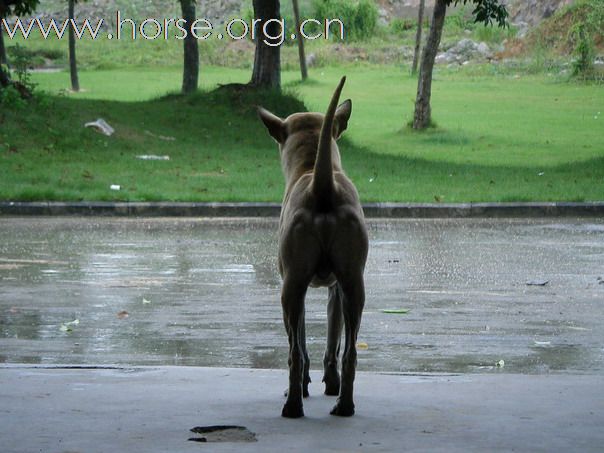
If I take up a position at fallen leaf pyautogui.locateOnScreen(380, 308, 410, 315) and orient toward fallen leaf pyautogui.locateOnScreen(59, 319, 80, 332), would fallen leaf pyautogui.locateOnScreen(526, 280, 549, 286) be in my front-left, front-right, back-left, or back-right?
back-right

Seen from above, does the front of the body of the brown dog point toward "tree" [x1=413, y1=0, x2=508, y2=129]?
yes

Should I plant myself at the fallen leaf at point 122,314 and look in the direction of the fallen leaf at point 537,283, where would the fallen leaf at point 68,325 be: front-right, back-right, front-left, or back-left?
back-right

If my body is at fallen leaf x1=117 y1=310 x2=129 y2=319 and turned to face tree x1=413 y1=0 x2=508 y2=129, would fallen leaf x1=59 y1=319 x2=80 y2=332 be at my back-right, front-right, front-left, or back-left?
back-left

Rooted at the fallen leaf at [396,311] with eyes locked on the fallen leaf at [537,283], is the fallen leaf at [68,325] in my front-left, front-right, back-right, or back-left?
back-left

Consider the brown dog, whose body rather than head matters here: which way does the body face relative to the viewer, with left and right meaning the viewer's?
facing away from the viewer
